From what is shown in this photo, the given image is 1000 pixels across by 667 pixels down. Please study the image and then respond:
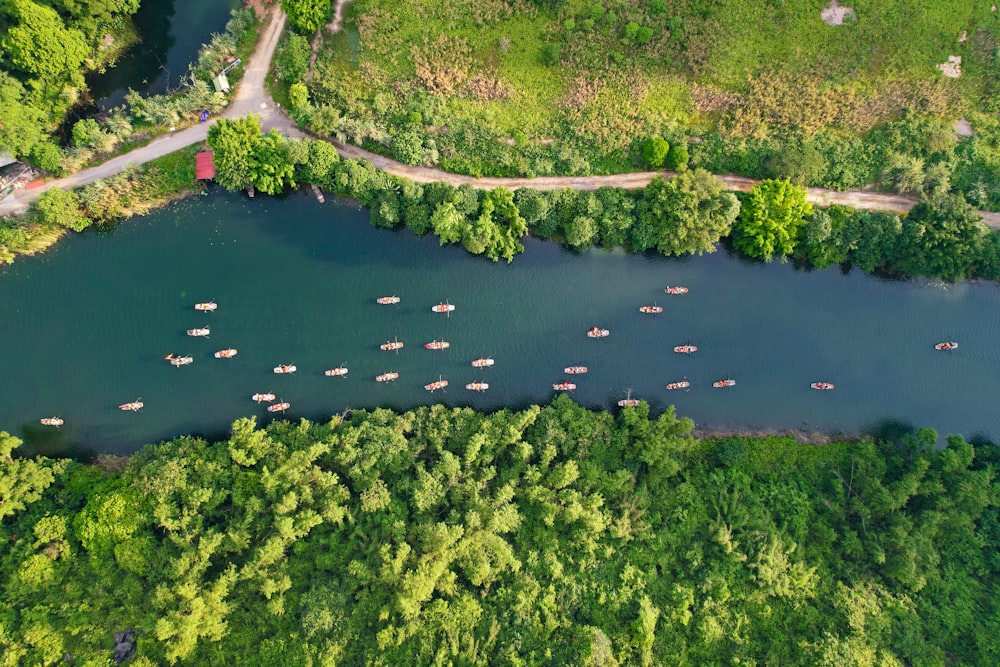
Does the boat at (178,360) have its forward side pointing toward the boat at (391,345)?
no

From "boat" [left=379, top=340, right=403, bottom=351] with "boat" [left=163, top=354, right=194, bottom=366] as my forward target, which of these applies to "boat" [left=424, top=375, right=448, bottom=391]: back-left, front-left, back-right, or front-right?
back-left

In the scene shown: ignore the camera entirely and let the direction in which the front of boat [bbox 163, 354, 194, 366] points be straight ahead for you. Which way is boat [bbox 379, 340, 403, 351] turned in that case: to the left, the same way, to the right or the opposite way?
the same way

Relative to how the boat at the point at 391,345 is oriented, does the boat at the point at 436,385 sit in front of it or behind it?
behind

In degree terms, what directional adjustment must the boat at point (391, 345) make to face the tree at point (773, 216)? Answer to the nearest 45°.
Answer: approximately 180°

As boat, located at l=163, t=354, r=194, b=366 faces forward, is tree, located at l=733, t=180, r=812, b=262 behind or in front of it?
behind

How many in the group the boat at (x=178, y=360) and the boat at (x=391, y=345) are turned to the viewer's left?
2

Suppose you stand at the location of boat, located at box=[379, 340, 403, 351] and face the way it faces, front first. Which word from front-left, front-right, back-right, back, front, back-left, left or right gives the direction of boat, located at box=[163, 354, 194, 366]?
front

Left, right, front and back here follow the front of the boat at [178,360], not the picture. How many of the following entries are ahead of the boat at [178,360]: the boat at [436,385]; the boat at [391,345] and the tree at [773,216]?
0

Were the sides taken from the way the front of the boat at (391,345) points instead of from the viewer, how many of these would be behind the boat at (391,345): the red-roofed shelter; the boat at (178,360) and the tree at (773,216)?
1

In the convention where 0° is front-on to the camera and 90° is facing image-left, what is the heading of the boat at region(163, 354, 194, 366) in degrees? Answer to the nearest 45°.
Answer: approximately 90°

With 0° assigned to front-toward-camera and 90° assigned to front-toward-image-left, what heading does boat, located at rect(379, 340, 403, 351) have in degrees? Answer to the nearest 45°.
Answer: approximately 90°
